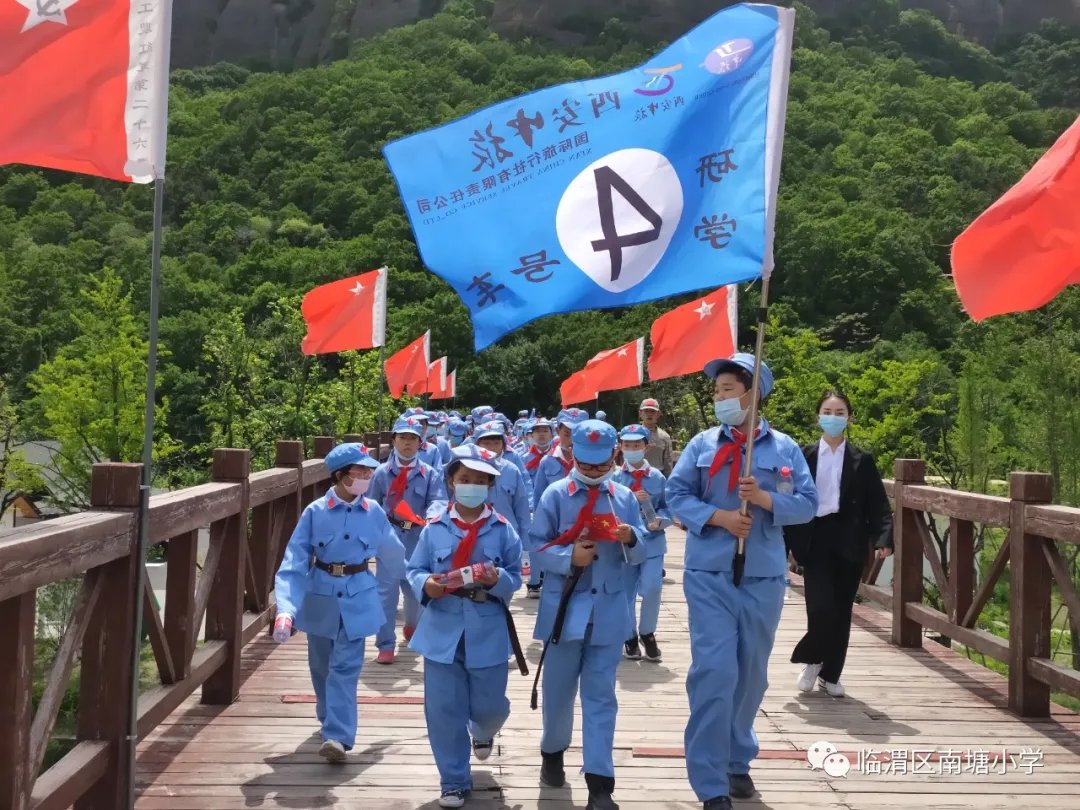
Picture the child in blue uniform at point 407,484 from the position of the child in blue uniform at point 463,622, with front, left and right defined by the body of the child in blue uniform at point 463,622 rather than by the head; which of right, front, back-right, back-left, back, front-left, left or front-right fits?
back

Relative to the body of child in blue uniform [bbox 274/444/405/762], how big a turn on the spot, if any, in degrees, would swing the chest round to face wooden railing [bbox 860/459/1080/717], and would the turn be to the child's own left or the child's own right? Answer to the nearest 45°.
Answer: approximately 90° to the child's own left

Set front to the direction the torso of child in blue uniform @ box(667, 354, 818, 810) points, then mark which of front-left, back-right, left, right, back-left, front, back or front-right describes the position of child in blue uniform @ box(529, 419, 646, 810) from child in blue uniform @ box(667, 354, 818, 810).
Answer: right

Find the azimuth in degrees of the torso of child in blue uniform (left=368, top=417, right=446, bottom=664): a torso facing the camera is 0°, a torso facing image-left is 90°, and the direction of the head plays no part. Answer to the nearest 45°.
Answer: approximately 0°

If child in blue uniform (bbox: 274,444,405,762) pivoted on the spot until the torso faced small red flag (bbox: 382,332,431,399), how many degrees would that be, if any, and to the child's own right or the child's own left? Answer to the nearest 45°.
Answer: approximately 180°

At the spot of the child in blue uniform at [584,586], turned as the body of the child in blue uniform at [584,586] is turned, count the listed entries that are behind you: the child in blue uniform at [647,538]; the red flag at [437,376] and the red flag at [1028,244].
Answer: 2
